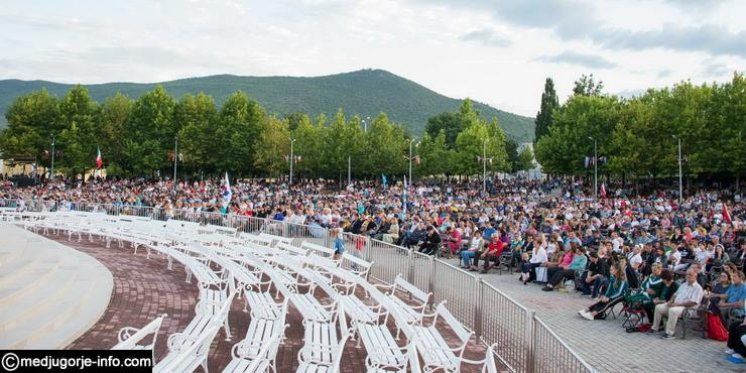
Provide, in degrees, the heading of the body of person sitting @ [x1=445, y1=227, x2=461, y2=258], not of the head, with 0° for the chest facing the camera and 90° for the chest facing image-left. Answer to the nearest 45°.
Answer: approximately 45°

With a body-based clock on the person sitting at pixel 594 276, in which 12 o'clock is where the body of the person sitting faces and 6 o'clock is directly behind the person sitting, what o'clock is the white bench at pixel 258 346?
The white bench is roughly at 11 o'clock from the person sitting.

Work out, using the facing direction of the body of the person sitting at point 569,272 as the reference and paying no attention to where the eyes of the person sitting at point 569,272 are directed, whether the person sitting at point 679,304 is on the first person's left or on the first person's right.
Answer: on the first person's left

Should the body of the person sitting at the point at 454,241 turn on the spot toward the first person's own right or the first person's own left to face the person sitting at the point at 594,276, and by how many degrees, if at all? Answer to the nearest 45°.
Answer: approximately 90° to the first person's own left

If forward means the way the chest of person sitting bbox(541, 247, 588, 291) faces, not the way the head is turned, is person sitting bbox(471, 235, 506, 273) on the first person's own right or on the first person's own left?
on the first person's own right

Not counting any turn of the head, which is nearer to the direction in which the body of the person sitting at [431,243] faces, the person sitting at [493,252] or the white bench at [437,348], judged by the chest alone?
the white bench

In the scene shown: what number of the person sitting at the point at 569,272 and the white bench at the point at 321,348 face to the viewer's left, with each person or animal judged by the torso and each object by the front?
2

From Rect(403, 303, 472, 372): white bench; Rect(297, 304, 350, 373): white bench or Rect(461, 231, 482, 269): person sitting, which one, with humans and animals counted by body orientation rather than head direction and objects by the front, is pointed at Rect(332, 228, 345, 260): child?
the person sitting

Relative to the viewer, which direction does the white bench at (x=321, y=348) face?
to the viewer's left

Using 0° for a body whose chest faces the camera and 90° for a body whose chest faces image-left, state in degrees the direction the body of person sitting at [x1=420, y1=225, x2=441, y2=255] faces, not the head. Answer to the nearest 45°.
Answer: approximately 45°

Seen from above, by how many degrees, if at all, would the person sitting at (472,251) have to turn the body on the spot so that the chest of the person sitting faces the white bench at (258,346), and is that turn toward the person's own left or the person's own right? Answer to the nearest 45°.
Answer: approximately 45° to the person's own left
